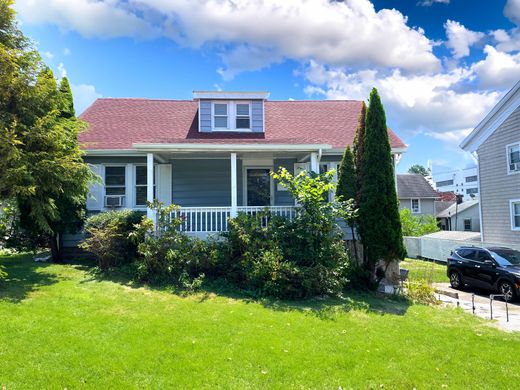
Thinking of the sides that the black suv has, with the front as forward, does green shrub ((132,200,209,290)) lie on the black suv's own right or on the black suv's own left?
on the black suv's own right

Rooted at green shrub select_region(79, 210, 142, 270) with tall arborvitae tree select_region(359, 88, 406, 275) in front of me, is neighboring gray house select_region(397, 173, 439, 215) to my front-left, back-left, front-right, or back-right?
front-left

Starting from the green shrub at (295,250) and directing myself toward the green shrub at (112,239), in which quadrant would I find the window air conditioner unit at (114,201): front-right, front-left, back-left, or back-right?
front-right

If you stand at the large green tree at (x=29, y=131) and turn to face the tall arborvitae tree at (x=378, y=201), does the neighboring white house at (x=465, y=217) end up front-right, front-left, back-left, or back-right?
front-left

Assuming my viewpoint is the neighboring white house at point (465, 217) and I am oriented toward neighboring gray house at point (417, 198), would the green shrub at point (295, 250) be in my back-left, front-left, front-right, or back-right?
front-left

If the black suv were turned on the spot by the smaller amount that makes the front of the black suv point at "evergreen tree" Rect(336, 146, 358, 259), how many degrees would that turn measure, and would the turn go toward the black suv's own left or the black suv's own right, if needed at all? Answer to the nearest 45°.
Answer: approximately 90° to the black suv's own right

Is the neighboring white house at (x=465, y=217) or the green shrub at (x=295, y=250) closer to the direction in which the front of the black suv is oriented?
the green shrub

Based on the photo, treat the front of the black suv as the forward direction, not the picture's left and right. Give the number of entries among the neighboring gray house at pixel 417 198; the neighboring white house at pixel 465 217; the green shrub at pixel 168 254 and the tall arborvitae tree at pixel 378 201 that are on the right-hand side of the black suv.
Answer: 2

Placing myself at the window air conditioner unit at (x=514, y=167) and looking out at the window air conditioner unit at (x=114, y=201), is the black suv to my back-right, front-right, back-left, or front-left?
front-left
